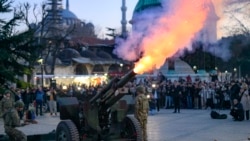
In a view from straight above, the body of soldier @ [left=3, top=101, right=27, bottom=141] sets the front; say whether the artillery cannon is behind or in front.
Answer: in front

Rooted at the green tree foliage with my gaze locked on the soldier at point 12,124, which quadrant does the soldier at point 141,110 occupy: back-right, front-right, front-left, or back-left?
front-left

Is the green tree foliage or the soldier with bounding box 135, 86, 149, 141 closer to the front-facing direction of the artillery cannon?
the soldier

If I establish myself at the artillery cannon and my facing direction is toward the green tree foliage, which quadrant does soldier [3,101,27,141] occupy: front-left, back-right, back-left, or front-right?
front-left

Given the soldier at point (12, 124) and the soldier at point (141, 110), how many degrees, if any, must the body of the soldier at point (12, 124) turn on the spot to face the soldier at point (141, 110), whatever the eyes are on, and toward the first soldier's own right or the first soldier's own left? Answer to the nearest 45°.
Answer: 0° — they already face them

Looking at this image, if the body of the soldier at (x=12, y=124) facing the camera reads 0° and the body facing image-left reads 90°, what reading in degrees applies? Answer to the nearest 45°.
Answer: approximately 270°
